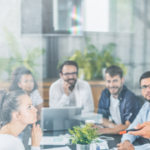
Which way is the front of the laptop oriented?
away from the camera

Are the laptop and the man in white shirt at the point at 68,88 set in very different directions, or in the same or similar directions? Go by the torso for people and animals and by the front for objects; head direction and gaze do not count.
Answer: very different directions

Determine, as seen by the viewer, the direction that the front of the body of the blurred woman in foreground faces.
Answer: to the viewer's right

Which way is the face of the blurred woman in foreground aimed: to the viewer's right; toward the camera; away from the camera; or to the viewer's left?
to the viewer's right

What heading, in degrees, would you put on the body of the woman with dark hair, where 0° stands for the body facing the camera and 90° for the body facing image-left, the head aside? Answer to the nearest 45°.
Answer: approximately 315°
